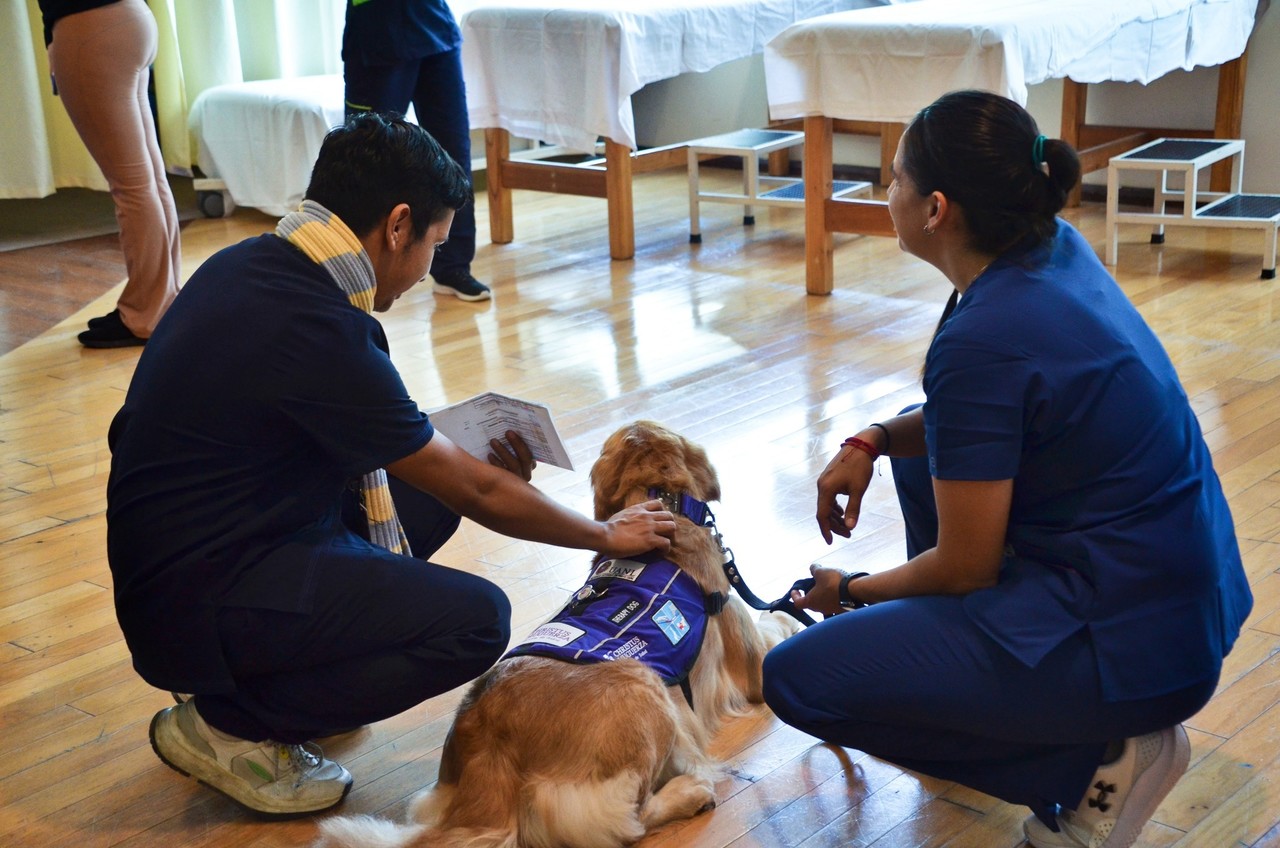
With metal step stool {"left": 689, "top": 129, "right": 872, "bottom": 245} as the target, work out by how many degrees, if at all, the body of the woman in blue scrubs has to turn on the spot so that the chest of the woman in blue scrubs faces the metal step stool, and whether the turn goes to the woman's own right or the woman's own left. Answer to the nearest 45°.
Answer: approximately 45° to the woman's own right

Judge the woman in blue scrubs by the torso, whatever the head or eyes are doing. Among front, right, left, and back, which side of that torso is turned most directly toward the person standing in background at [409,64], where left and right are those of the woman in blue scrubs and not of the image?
front

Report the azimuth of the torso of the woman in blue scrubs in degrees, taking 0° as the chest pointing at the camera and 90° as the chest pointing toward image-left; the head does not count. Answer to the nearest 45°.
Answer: approximately 135°

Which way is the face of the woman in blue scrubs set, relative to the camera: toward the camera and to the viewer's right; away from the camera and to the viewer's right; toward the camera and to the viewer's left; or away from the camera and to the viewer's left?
away from the camera and to the viewer's left

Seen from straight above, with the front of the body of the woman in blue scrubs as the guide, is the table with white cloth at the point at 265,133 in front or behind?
in front

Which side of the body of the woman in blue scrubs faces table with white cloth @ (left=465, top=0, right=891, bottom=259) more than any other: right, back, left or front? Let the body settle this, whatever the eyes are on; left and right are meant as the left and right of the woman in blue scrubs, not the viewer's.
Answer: front
